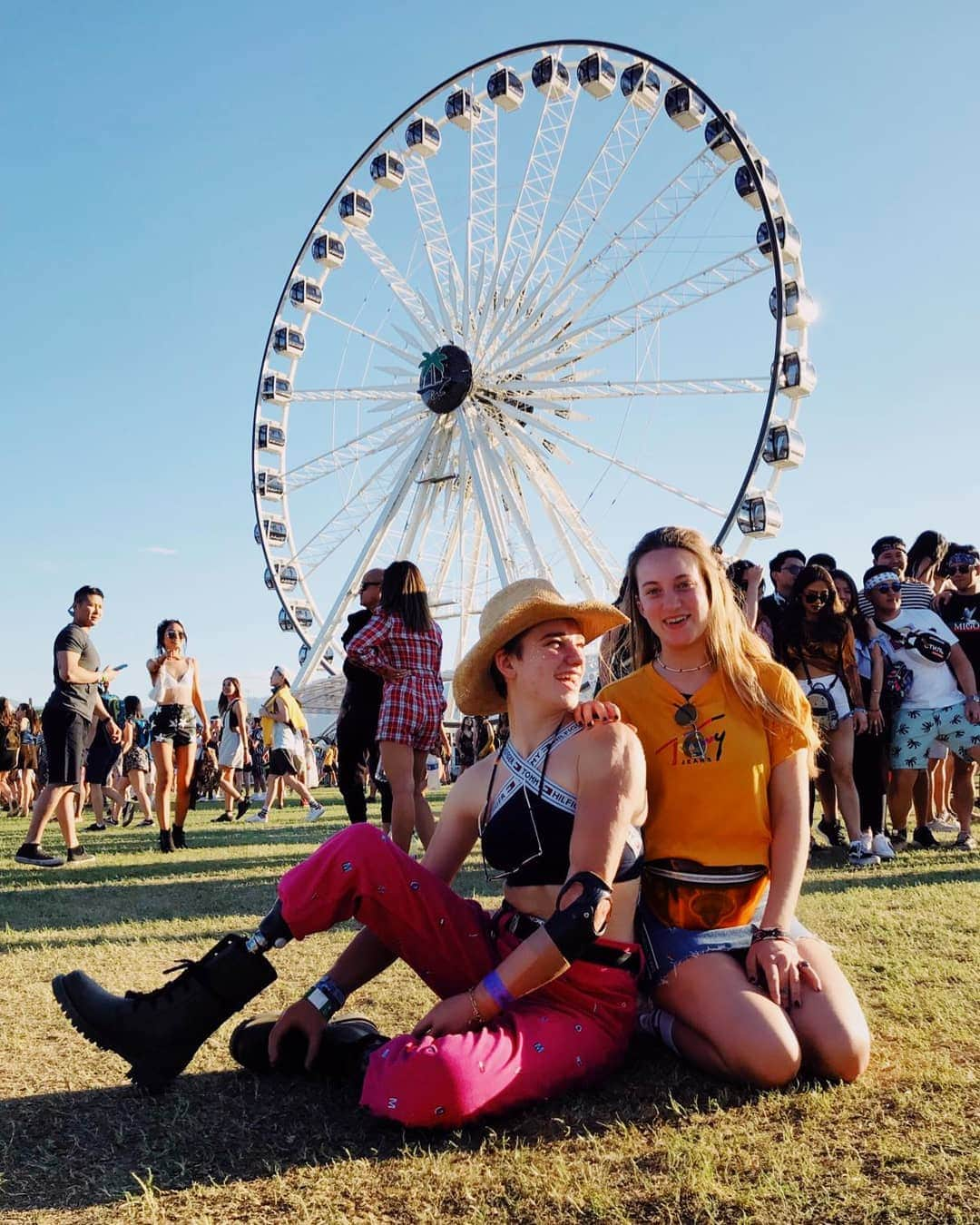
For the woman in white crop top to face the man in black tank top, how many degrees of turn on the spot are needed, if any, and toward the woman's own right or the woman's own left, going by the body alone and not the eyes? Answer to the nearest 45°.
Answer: approximately 45° to the woman's own left

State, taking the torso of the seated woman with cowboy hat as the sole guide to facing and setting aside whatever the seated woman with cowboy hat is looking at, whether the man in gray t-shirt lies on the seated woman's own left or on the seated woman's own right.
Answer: on the seated woman's own right

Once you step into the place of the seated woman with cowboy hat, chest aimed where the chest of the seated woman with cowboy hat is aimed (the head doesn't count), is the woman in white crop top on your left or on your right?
on your right

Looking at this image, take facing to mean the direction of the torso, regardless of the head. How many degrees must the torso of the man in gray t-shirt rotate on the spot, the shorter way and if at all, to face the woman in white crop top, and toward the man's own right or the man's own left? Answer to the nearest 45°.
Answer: approximately 45° to the man's own left

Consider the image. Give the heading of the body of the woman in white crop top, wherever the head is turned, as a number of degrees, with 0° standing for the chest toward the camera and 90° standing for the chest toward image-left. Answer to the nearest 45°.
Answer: approximately 0°

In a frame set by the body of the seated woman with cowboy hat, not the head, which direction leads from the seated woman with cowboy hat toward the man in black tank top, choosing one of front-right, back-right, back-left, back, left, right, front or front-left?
back-right

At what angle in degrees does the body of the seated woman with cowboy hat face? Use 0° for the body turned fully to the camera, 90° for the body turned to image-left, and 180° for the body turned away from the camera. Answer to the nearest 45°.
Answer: approximately 45°

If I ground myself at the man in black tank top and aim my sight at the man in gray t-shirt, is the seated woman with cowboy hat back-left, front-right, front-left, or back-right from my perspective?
back-left
